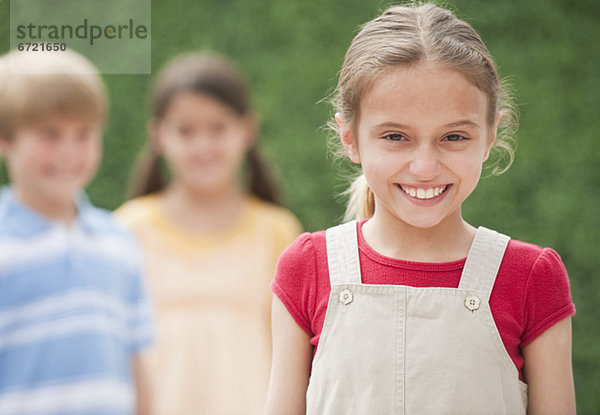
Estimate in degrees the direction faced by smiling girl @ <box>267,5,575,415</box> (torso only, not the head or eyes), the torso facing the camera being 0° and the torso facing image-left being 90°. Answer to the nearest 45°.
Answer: approximately 0°

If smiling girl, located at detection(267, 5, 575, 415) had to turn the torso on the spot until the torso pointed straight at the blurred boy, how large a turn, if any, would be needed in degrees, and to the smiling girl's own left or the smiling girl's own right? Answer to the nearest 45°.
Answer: approximately 135° to the smiling girl's own right

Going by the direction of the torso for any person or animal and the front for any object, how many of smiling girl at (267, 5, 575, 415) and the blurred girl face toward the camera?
2

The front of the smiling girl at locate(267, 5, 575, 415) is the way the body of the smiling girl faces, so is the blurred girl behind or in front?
behind

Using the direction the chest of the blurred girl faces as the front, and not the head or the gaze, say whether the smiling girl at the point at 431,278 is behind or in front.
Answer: in front

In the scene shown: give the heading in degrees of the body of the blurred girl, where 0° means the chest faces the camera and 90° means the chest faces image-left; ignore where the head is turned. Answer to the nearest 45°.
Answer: approximately 0°

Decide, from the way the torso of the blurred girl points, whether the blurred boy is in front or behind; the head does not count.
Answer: in front
